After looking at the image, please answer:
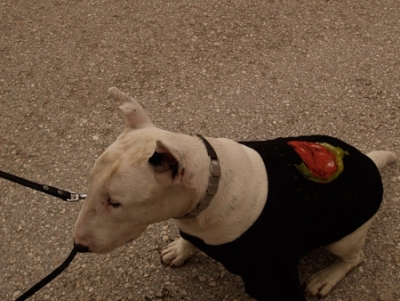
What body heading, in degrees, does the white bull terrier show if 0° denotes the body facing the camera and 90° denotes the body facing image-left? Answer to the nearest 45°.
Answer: approximately 90°
